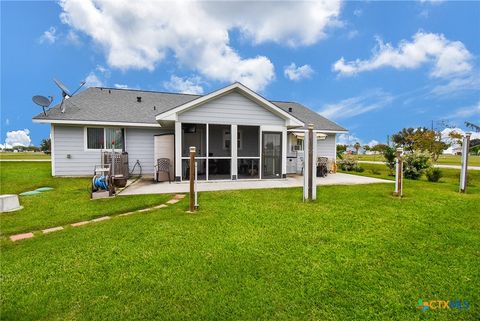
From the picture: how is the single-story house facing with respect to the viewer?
away from the camera

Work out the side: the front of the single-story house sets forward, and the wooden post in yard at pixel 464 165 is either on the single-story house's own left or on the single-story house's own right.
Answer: on the single-story house's own right

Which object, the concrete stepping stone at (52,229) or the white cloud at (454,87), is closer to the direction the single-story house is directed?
the white cloud

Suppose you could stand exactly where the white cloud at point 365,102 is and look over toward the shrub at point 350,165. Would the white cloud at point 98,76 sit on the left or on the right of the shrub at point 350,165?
right

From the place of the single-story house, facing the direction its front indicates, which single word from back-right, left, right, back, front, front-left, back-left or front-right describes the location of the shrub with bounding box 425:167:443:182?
right

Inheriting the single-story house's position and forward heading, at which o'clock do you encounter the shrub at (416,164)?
The shrub is roughly at 3 o'clock from the single-story house.
